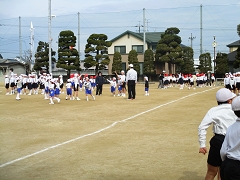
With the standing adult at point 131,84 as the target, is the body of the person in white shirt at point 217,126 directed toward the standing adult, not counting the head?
no

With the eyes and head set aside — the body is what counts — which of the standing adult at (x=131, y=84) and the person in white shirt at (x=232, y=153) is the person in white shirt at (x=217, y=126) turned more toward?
the standing adult

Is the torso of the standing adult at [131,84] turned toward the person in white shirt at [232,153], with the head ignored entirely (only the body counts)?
no

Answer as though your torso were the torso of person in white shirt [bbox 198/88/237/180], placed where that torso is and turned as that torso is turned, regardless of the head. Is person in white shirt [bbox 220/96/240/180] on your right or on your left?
on your right
